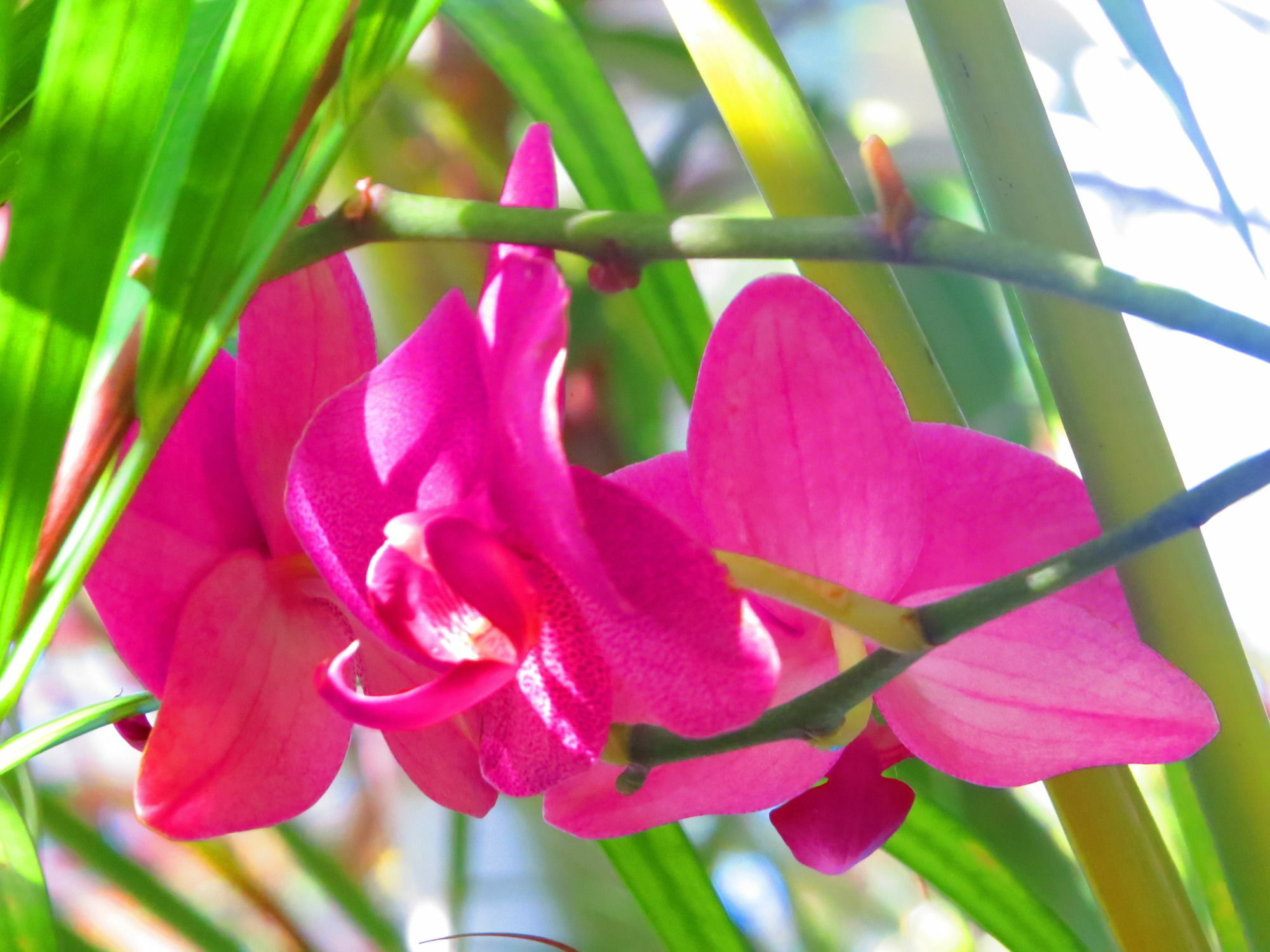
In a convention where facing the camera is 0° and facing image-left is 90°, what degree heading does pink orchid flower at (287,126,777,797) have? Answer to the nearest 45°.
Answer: approximately 45°
